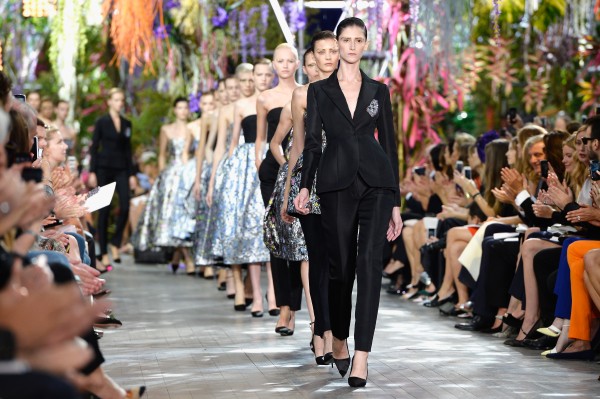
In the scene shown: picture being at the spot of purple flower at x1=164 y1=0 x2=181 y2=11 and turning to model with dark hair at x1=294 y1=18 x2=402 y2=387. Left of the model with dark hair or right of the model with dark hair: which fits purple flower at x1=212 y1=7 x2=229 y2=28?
left

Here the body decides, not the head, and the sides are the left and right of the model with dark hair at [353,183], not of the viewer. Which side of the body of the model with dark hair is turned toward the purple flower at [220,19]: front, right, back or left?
back

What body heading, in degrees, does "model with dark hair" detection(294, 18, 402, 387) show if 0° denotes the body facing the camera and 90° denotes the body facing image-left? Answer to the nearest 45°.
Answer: approximately 0°

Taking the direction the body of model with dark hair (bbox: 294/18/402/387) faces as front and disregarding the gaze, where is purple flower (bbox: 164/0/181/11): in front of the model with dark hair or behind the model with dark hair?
behind

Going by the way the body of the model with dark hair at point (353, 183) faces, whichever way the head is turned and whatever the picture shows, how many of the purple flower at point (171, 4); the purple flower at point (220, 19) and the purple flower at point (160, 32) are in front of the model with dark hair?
0

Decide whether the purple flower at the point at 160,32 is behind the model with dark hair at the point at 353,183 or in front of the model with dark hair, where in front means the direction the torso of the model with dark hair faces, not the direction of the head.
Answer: behind

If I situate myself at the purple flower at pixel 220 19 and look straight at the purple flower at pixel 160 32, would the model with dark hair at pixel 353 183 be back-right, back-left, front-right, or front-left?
back-left
